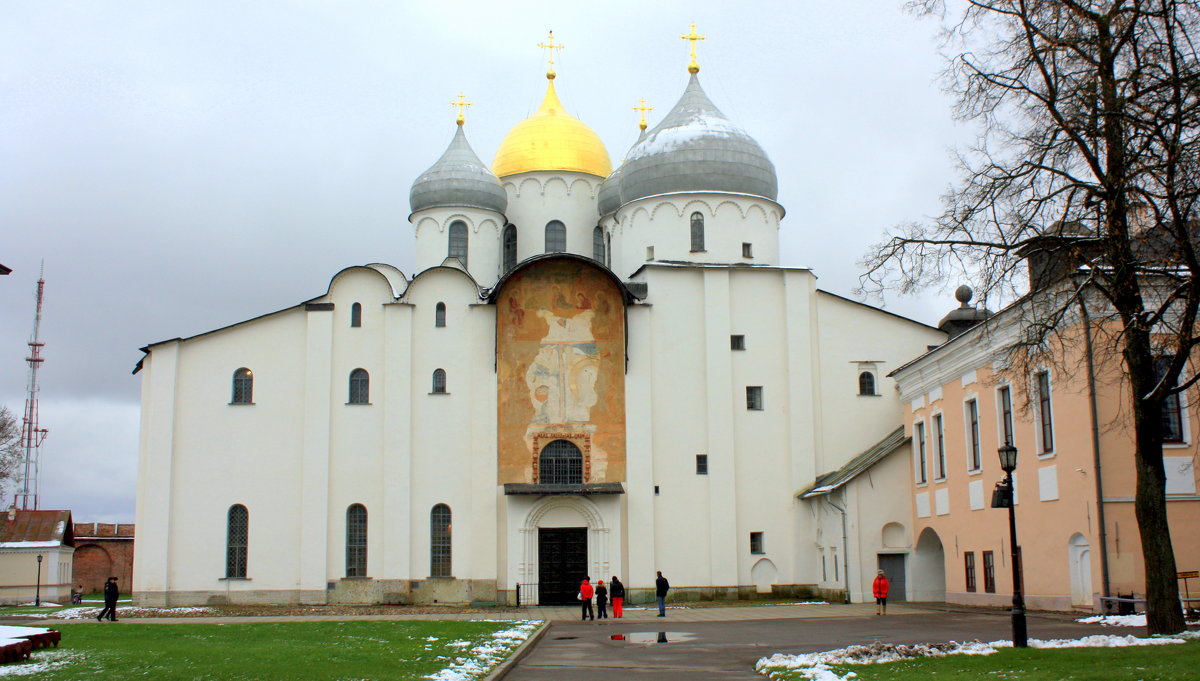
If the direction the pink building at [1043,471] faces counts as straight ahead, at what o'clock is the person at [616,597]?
The person is roughly at 2 o'clock from the pink building.

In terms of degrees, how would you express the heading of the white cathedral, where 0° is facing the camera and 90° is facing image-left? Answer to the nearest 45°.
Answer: approximately 0°

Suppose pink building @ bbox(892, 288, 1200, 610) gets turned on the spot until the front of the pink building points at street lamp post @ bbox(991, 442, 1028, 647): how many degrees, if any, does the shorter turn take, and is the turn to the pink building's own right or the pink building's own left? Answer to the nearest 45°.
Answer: approximately 45° to the pink building's own left

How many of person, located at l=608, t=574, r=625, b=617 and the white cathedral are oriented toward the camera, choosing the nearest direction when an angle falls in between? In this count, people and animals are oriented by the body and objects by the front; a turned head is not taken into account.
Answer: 1

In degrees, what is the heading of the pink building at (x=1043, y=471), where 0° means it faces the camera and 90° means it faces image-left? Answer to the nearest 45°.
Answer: approximately 45°

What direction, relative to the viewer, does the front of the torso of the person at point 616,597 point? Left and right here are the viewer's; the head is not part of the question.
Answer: facing away from the viewer

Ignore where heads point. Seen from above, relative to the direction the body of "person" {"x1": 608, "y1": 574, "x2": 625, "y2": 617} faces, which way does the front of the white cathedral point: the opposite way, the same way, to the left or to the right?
the opposite way
